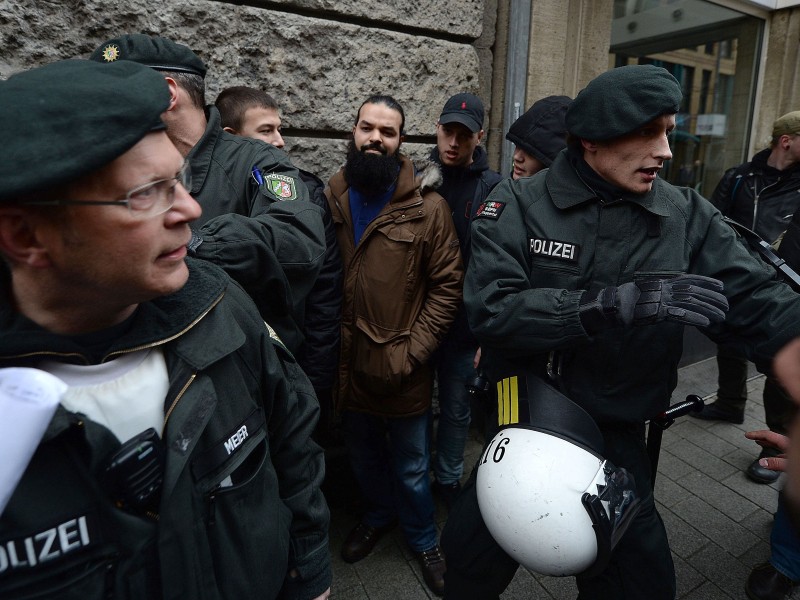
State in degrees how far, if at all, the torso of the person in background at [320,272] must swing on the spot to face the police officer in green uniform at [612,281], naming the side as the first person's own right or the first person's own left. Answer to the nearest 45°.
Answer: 0° — they already face them

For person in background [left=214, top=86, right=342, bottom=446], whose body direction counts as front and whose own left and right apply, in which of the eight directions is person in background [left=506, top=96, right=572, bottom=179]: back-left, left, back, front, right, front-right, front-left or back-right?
front-left

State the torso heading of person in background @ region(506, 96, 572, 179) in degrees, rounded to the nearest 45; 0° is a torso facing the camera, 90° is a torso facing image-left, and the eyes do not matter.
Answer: approximately 45°
